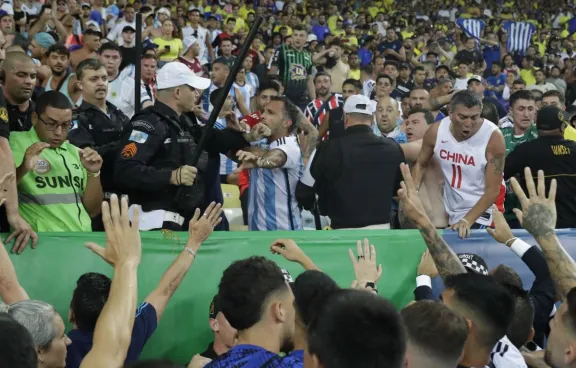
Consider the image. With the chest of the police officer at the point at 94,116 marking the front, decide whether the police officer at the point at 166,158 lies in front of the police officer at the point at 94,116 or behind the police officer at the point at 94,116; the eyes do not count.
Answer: in front

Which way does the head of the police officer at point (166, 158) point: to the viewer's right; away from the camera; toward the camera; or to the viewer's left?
to the viewer's right

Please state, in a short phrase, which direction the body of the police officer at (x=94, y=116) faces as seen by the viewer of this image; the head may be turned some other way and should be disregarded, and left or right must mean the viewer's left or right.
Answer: facing the viewer and to the right of the viewer

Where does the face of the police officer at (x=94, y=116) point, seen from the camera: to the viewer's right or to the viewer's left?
to the viewer's right

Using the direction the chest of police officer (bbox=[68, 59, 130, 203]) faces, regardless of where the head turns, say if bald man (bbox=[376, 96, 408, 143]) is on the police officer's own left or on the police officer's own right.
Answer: on the police officer's own left

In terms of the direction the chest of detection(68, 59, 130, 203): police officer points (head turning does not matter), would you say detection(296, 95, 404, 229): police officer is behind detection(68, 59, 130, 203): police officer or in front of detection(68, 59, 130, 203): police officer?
in front
